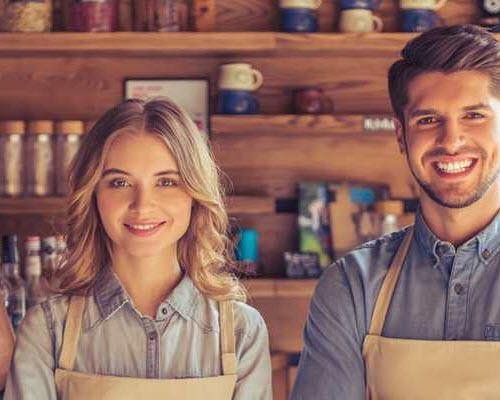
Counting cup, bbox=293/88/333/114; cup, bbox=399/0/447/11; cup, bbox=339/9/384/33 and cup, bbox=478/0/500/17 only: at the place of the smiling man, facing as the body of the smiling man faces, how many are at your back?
4

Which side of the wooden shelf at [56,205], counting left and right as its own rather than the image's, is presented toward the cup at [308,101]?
left

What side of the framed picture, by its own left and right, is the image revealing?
front

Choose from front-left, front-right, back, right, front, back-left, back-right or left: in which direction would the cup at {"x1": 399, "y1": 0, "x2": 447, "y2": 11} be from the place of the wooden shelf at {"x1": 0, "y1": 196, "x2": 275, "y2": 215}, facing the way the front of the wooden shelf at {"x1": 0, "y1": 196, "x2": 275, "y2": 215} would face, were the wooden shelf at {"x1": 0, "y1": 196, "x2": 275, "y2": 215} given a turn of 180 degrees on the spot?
right

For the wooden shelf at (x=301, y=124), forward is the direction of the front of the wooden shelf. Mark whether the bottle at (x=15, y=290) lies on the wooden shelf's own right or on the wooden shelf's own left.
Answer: on the wooden shelf's own right

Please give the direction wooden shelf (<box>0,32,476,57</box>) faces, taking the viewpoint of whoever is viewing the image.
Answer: facing the viewer
